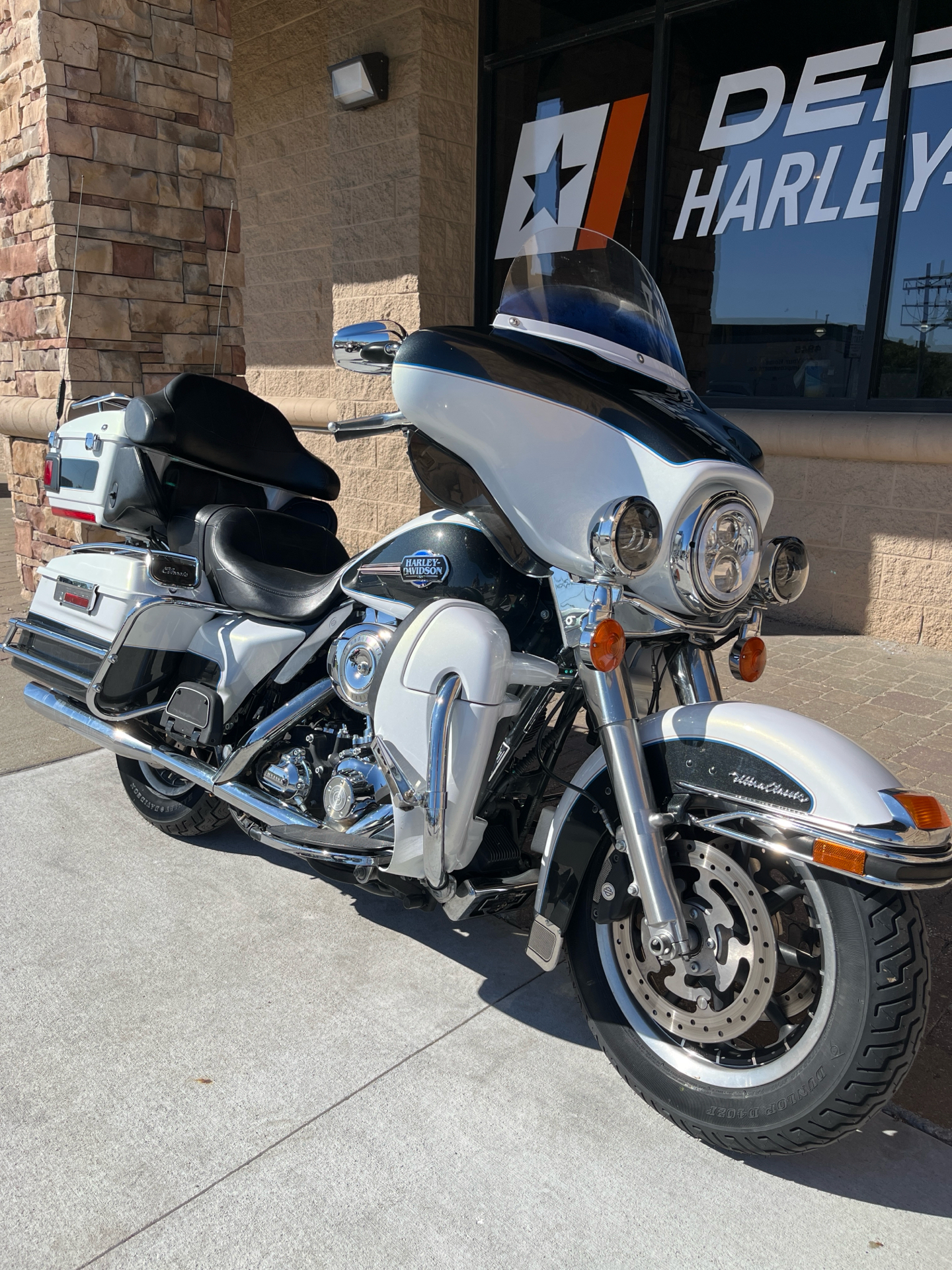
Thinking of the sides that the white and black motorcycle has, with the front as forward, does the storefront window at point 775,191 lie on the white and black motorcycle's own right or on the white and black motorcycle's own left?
on the white and black motorcycle's own left

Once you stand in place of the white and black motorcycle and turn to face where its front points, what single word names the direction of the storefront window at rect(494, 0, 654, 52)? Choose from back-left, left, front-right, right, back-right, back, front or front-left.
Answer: back-left

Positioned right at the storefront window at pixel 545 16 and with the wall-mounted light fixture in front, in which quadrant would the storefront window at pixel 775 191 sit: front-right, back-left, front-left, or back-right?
back-left

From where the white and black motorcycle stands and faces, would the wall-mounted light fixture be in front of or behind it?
behind

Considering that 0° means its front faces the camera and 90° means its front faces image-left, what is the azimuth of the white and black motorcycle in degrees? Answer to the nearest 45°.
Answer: approximately 315°

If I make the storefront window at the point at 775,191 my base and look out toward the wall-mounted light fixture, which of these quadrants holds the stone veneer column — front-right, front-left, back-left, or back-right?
front-left

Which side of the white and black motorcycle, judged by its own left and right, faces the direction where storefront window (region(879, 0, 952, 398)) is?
left

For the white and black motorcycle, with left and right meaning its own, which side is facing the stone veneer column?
back
